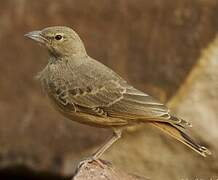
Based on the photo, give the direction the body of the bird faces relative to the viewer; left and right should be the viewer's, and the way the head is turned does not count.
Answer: facing to the left of the viewer
